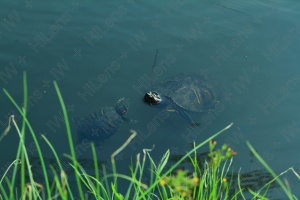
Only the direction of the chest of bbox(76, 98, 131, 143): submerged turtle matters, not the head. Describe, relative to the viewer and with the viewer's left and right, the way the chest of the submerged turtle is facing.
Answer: facing away from the viewer and to the right of the viewer

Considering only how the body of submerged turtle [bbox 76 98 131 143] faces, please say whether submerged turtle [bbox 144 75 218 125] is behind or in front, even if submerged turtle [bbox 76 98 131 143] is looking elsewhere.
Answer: in front
